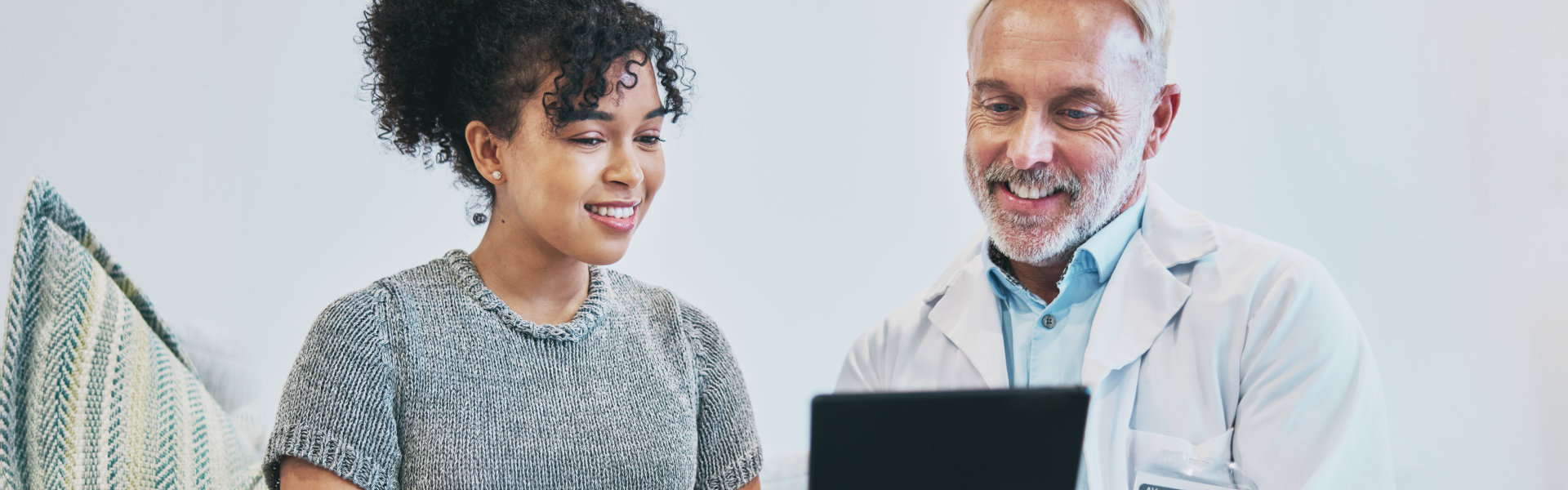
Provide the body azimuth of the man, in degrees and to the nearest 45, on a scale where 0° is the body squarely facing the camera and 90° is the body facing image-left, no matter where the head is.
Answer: approximately 45°

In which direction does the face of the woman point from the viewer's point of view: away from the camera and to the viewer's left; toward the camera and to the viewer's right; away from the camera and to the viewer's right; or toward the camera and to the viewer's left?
toward the camera and to the viewer's right

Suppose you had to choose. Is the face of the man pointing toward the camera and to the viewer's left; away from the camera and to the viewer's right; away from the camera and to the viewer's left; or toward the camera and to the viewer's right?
toward the camera and to the viewer's left

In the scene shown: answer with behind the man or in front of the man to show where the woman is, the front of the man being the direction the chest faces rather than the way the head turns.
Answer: in front
